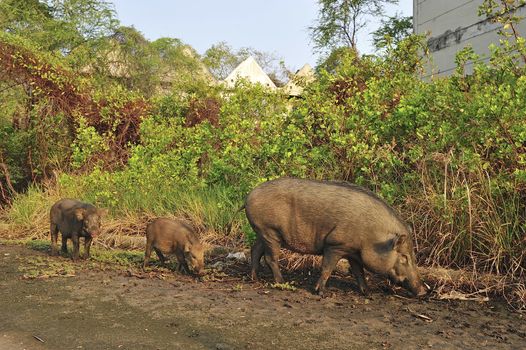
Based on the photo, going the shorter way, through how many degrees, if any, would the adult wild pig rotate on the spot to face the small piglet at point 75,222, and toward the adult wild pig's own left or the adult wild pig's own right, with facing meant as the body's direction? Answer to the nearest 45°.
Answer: approximately 180°

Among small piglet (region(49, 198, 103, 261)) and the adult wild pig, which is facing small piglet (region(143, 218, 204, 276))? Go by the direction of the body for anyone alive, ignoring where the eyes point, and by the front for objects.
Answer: small piglet (region(49, 198, 103, 261))

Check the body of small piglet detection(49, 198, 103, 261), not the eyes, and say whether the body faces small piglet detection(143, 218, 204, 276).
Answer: yes

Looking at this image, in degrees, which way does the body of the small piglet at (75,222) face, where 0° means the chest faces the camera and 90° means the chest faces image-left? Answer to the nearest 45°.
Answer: approximately 315°

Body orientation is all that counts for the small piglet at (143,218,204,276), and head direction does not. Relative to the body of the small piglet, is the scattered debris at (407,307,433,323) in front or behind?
in front

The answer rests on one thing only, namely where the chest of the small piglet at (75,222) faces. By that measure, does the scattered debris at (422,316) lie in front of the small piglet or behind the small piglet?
in front

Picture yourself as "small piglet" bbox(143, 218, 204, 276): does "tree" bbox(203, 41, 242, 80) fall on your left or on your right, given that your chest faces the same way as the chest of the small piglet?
on your left

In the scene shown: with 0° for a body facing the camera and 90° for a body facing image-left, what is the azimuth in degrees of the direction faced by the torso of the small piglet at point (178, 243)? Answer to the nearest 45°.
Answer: approximately 315°

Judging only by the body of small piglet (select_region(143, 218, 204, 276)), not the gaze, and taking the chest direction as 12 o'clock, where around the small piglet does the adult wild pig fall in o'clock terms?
The adult wild pig is roughly at 12 o'clock from the small piglet.

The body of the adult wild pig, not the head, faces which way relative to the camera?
to the viewer's right

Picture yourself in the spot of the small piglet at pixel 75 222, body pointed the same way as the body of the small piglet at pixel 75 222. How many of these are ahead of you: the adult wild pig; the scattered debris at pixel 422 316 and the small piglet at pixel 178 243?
3
